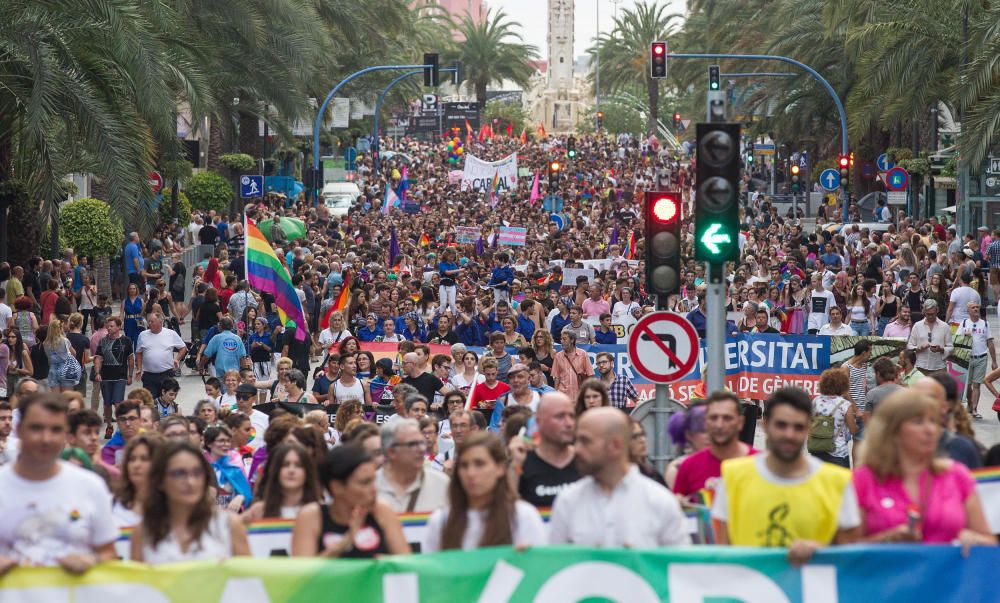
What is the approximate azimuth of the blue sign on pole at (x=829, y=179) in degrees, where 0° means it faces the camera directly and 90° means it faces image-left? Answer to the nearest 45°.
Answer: approximately 0°

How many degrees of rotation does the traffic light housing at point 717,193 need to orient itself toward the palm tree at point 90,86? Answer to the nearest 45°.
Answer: approximately 135° to its right

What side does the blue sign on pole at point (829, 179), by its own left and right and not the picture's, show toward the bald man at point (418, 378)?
front

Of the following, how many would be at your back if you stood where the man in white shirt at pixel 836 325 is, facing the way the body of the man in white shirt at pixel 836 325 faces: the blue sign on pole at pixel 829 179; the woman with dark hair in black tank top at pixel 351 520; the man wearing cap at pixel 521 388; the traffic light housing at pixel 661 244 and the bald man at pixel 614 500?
1

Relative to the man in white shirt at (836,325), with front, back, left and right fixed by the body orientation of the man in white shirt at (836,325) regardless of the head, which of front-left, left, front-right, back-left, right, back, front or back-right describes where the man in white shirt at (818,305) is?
back

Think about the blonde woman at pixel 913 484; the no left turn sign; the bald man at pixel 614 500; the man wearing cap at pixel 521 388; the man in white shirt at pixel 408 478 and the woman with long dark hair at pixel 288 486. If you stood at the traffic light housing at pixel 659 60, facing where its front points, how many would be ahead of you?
6

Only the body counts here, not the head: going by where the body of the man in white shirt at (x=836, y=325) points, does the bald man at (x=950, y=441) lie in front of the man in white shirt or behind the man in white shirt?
in front

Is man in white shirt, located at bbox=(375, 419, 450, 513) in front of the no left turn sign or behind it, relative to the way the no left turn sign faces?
in front

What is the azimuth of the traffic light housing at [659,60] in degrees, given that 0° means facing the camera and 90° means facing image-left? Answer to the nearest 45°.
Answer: approximately 0°
